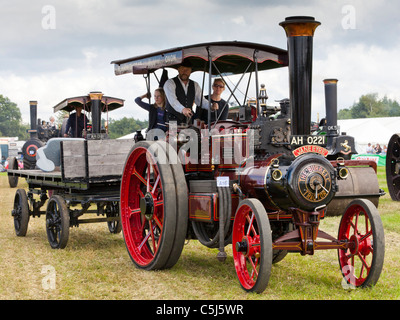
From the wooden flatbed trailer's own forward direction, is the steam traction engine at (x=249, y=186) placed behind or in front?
in front

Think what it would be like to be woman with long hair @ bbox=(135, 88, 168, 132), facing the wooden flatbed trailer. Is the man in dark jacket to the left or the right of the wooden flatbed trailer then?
right

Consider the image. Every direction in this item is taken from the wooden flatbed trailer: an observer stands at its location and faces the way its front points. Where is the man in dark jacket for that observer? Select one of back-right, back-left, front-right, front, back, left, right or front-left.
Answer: back-left

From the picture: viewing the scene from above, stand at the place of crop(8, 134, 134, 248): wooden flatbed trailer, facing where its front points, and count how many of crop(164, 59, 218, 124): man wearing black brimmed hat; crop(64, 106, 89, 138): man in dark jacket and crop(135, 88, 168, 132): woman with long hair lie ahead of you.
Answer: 2

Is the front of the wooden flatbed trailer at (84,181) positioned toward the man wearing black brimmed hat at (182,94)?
yes

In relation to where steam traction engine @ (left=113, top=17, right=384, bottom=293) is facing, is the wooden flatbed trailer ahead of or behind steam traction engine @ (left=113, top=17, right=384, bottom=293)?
behind

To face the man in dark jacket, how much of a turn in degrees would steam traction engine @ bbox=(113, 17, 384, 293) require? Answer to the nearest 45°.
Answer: approximately 180°
